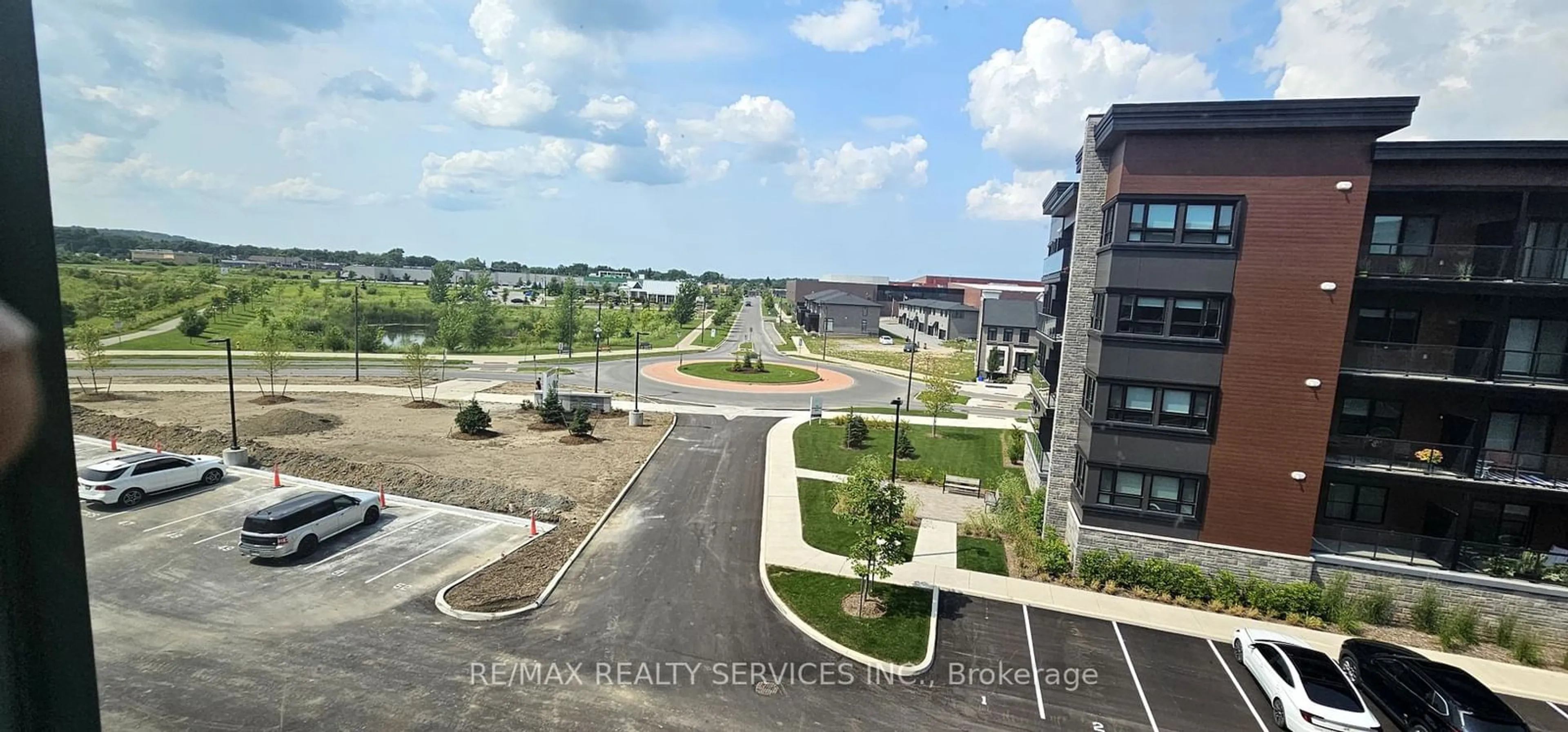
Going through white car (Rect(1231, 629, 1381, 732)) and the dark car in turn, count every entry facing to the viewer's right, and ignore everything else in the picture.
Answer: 0

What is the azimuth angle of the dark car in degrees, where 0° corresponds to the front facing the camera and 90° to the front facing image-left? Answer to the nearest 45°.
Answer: approximately 135°

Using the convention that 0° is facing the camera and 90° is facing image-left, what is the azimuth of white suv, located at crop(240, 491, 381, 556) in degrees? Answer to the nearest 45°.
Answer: approximately 225°

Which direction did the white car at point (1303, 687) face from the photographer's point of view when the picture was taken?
facing away from the viewer and to the left of the viewer

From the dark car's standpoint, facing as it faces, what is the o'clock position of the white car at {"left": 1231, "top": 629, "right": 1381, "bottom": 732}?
The white car is roughly at 9 o'clock from the dark car.

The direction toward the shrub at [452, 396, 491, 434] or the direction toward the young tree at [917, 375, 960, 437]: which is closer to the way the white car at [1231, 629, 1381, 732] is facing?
the young tree

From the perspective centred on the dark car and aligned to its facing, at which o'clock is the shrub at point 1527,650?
The shrub is roughly at 2 o'clock from the dark car.

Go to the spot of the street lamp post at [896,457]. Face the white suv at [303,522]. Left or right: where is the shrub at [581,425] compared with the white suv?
right

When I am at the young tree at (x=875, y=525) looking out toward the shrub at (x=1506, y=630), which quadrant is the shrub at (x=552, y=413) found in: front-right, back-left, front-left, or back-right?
back-left

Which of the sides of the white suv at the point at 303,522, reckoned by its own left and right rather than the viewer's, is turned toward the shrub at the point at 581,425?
front
